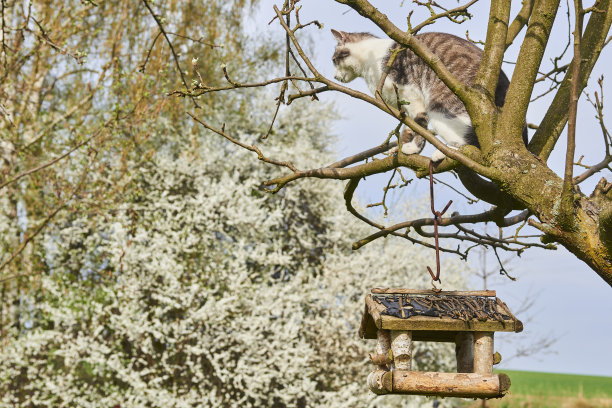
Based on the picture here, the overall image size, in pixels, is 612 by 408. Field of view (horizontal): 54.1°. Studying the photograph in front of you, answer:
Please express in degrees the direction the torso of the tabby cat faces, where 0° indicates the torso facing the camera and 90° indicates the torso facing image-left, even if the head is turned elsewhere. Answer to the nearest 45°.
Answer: approximately 90°
